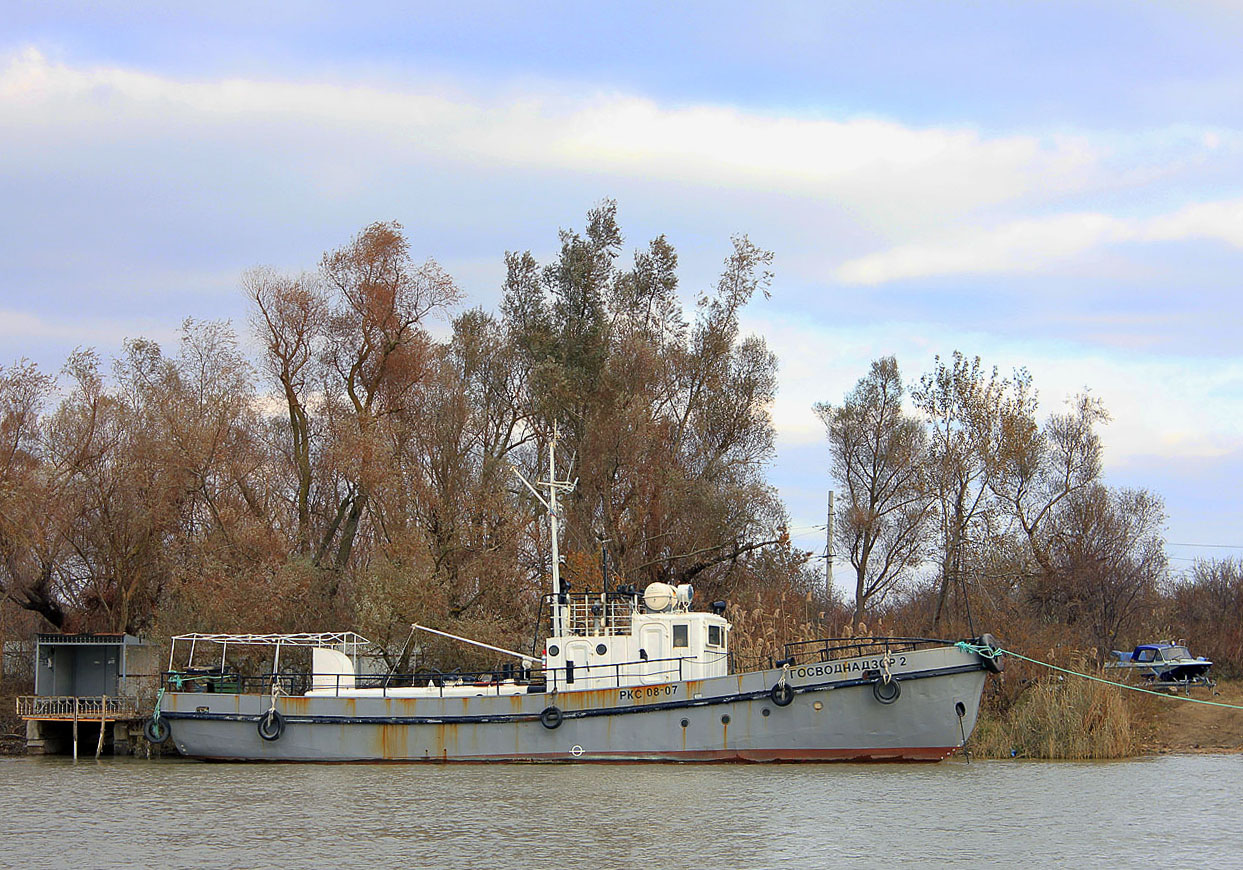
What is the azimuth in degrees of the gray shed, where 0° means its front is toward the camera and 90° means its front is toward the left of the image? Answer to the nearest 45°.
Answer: approximately 0°

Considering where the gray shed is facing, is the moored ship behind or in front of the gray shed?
in front

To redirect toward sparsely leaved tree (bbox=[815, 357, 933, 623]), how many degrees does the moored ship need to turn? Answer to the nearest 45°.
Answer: approximately 45° to its left

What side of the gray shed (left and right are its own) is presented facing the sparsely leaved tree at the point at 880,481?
left

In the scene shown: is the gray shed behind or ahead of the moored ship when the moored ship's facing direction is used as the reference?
behind

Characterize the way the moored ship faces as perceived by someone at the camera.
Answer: facing to the right of the viewer

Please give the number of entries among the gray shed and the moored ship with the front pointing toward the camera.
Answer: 1

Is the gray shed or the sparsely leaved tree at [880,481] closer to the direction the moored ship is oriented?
the sparsely leaved tree

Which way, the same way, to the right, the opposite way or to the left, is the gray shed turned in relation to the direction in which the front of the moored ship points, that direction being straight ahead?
to the right
